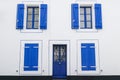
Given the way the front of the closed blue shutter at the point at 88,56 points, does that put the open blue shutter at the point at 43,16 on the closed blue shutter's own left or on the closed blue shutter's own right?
on the closed blue shutter's own right

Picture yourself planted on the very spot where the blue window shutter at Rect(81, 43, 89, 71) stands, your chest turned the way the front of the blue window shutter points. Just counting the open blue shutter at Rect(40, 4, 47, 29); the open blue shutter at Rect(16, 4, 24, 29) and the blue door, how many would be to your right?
3

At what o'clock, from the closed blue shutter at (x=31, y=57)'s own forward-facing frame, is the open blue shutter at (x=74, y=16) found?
The open blue shutter is roughly at 9 o'clock from the closed blue shutter.

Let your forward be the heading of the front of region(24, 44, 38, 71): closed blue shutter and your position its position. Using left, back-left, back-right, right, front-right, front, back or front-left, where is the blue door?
left

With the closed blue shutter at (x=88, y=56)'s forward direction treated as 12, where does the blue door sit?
The blue door is roughly at 3 o'clock from the closed blue shutter.

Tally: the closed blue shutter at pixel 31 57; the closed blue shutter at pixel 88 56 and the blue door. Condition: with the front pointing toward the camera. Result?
3

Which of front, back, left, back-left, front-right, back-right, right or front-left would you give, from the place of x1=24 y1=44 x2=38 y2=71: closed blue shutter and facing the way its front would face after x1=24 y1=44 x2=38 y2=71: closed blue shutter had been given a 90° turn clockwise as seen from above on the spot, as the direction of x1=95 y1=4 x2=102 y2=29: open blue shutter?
back

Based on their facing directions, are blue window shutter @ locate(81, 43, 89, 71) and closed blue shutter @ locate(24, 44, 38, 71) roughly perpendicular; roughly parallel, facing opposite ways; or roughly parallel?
roughly parallel

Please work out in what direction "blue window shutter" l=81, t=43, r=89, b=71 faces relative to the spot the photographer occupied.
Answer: facing the viewer

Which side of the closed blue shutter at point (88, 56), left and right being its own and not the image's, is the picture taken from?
front

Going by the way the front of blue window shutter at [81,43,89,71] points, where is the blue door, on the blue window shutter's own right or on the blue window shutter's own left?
on the blue window shutter's own right

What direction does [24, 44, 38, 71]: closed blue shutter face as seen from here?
toward the camera

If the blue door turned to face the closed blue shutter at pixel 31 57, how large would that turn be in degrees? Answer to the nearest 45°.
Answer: approximately 90° to its right
